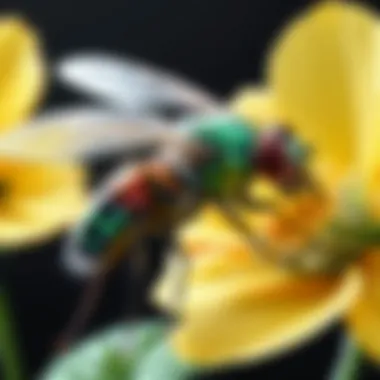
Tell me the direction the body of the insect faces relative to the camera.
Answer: to the viewer's right
